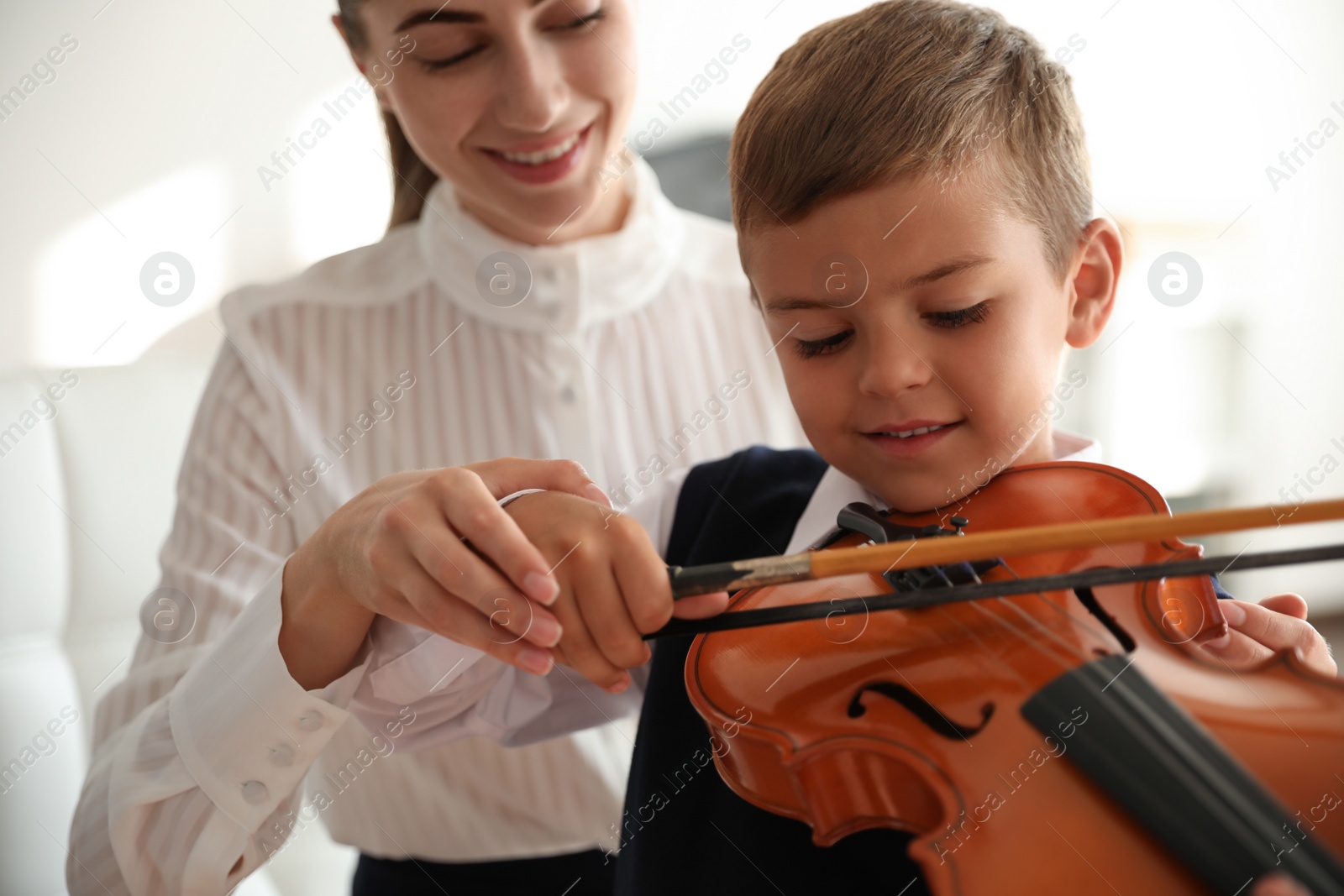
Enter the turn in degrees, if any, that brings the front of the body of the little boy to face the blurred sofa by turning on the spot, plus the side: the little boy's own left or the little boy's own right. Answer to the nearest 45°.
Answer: approximately 135° to the little boy's own right

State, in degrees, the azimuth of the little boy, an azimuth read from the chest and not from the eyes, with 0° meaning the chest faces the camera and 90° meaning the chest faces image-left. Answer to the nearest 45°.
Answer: approximately 0°

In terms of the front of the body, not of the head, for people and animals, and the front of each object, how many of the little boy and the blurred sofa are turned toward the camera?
2

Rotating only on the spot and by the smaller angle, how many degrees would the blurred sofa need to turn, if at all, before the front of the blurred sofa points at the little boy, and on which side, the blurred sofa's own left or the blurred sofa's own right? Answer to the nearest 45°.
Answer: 0° — it already faces them

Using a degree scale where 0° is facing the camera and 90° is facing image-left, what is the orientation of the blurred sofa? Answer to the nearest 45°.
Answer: approximately 0°

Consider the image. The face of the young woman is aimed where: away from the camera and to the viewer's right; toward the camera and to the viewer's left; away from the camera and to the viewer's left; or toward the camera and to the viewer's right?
toward the camera and to the viewer's right
